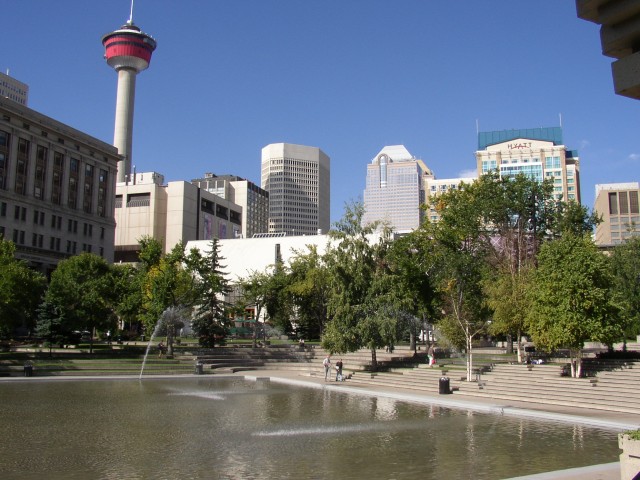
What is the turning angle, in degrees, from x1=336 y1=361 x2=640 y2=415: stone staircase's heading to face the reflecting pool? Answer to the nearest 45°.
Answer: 0° — it already faces it

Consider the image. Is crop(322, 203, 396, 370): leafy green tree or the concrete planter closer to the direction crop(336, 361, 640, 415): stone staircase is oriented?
the concrete planter

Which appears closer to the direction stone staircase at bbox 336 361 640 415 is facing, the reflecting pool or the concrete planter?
the reflecting pool

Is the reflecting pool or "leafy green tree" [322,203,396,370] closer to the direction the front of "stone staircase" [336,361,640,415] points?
the reflecting pool

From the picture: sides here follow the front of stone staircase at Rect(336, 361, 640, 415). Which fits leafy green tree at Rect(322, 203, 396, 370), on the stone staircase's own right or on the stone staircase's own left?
on the stone staircase's own right

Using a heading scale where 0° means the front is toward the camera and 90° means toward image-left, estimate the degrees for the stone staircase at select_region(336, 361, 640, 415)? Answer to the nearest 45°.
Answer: approximately 45°

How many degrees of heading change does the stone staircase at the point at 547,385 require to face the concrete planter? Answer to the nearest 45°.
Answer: approximately 45° to its left
